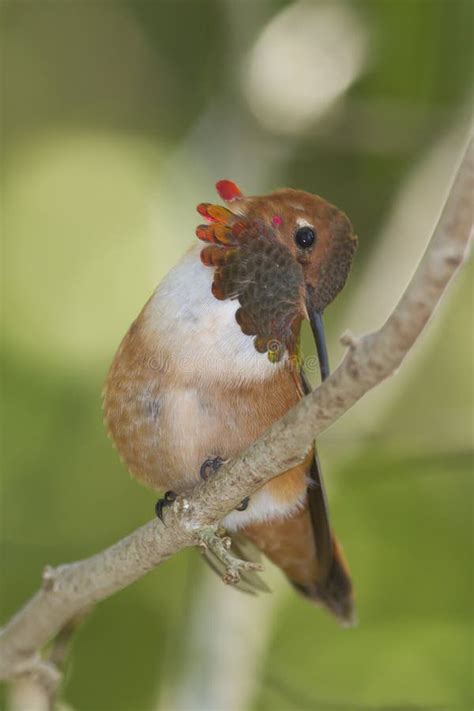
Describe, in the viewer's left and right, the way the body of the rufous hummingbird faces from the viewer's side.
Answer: facing the viewer and to the left of the viewer
